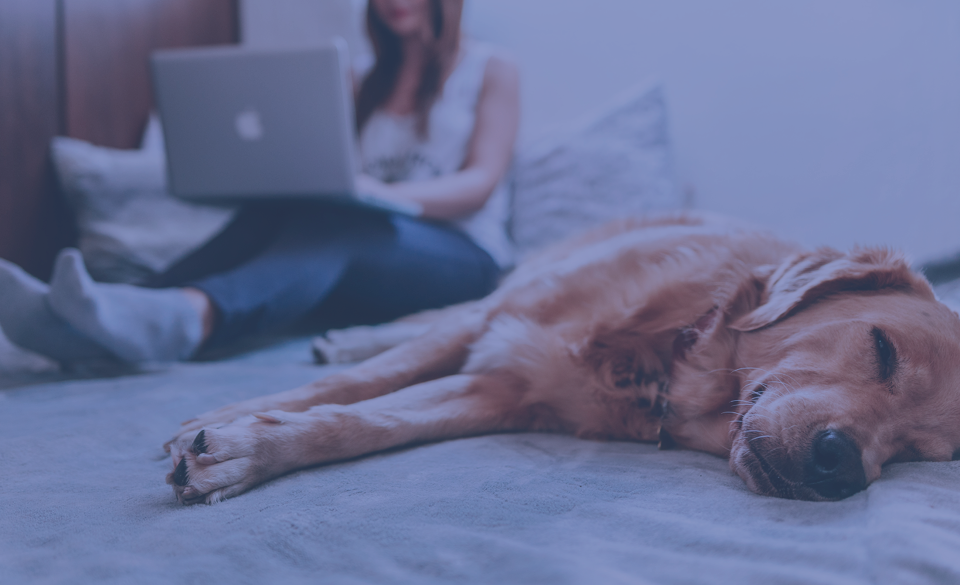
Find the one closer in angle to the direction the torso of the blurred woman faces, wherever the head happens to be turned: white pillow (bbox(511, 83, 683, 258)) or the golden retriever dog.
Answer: the golden retriever dog

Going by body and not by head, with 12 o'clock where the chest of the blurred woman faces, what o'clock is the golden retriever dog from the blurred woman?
The golden retriever dog is roughly at 10 o'clock from the blurred woman.

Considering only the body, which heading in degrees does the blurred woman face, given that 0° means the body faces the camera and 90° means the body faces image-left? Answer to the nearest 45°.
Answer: approximately 45°
